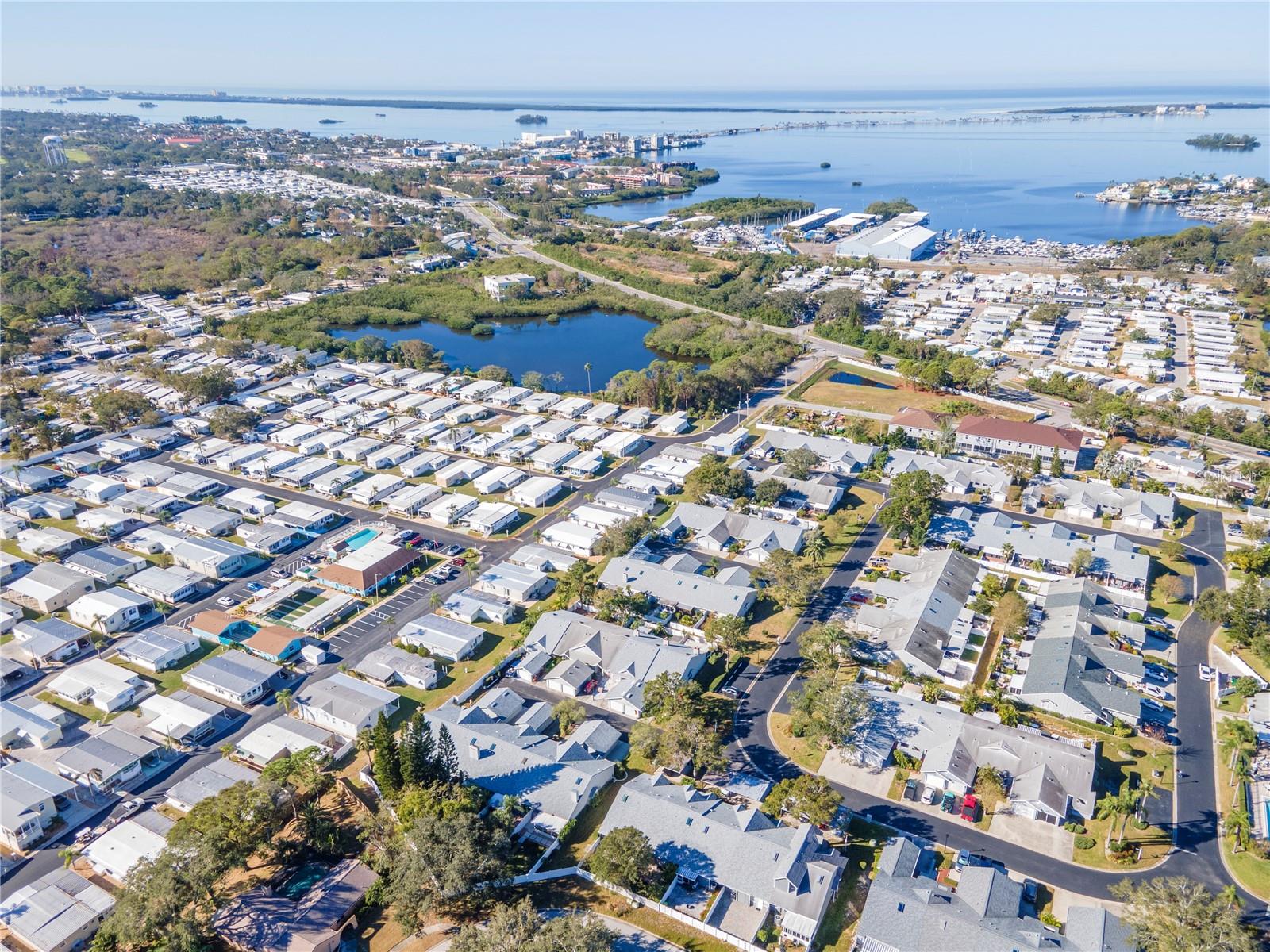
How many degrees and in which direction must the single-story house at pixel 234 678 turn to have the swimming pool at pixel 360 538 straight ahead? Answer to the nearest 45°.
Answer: approximately 90° to its left

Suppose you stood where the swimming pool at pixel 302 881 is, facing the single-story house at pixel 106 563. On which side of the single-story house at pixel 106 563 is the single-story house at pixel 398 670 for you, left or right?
right

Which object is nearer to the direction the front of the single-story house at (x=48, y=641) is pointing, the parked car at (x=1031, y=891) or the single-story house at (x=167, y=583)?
the parked car

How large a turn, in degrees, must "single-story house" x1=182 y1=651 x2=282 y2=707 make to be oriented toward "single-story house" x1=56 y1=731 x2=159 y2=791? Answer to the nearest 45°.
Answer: approximately 90° to its right

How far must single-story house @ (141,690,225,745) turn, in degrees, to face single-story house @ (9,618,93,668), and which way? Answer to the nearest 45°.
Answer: approximately 180°

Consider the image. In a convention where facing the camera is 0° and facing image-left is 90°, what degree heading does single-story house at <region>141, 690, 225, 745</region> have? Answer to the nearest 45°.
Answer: approximately 315°

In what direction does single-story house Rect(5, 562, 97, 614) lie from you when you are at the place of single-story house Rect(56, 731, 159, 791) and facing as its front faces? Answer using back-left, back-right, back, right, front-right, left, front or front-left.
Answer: back-left

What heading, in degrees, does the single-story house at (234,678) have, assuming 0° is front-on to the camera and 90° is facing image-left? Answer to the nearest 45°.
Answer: approximately 315°
